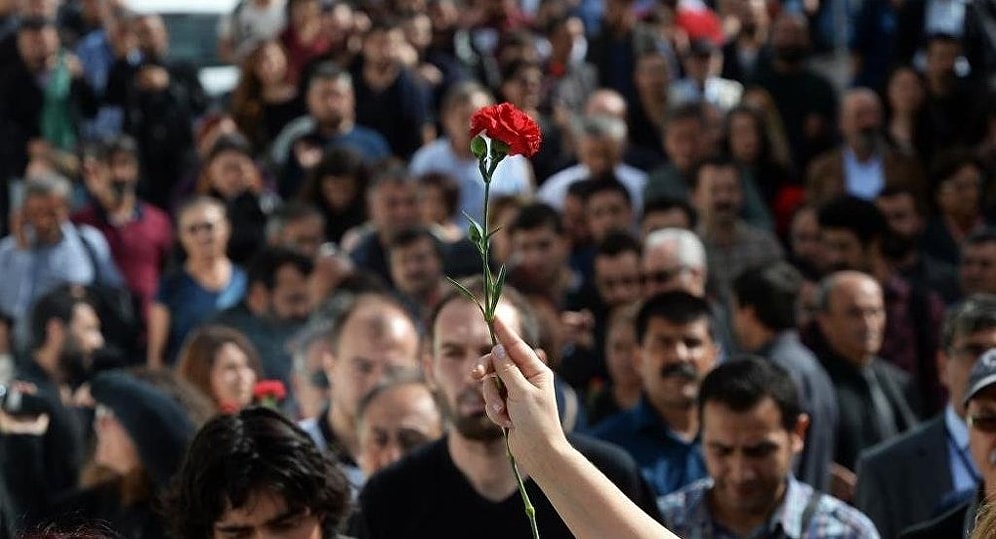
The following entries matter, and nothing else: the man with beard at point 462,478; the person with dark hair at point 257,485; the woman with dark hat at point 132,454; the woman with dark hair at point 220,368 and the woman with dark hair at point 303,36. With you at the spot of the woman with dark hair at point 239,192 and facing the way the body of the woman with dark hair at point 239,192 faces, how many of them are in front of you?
4

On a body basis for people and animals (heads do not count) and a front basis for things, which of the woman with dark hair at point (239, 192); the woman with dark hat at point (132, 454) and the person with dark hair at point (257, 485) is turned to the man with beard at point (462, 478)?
the woman with dark hair at point (239, 192)

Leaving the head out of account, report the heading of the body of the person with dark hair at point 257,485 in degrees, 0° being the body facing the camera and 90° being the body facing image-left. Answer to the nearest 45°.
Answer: approximately 0°

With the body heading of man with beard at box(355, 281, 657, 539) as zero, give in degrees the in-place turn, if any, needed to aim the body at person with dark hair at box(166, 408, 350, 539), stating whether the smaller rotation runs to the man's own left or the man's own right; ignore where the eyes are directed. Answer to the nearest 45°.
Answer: approximately 45° to the man's own right

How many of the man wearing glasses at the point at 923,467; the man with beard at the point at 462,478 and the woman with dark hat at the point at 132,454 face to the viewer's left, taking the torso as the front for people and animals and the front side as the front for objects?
1

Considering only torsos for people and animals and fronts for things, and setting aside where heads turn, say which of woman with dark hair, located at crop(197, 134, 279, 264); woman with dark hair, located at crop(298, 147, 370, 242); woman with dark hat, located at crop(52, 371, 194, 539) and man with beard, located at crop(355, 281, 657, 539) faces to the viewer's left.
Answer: woman with dark hat, located at crop(52, 371, 194, 539)

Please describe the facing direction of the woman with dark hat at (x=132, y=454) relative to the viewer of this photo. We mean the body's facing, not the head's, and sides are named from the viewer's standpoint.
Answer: facing to the left of the viewer

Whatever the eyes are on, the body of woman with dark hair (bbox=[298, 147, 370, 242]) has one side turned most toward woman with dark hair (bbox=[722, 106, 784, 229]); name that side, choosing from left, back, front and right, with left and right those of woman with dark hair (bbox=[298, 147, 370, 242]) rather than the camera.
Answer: left

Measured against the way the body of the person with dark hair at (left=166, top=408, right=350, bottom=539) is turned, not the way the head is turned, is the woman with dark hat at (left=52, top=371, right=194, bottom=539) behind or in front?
behind

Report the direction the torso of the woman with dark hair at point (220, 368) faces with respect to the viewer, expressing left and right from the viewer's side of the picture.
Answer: facing the viewer and to the right of the viewer
